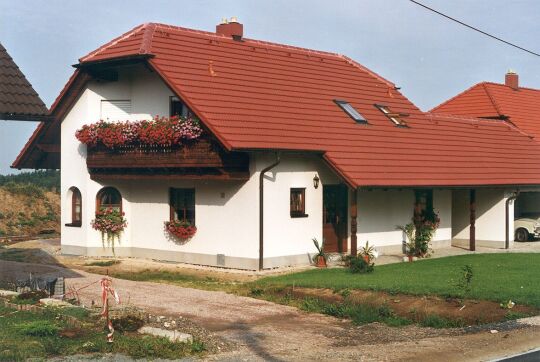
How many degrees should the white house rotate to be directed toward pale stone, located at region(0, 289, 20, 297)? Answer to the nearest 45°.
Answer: approximately 90° to its right

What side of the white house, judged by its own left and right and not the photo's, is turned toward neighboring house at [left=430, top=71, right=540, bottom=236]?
left

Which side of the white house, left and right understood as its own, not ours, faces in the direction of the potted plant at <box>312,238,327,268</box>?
front

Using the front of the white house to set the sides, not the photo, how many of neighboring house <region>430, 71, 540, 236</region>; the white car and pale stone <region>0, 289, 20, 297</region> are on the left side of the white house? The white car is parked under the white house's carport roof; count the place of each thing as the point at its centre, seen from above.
2

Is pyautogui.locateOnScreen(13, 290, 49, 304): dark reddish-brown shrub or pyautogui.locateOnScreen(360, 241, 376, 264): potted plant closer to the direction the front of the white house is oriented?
the potted plant

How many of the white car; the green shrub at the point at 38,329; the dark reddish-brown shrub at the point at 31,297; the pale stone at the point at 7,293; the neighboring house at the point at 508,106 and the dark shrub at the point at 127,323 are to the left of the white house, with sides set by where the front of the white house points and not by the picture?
2

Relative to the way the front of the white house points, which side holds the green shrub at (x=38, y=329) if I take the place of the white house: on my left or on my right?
on my right

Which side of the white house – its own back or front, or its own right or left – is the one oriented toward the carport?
left

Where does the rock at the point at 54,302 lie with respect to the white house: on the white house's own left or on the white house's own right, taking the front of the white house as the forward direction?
on the white house's own right

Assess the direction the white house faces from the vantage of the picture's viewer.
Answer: facing the viewer and to the right of the viewer

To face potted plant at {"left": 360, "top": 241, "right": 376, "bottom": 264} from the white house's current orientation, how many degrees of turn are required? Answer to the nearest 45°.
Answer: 0° — it already faces it

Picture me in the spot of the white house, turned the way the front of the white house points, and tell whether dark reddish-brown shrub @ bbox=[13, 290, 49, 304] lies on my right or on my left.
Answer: on my right

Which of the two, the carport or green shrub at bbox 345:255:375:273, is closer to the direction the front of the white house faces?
the green shrub
